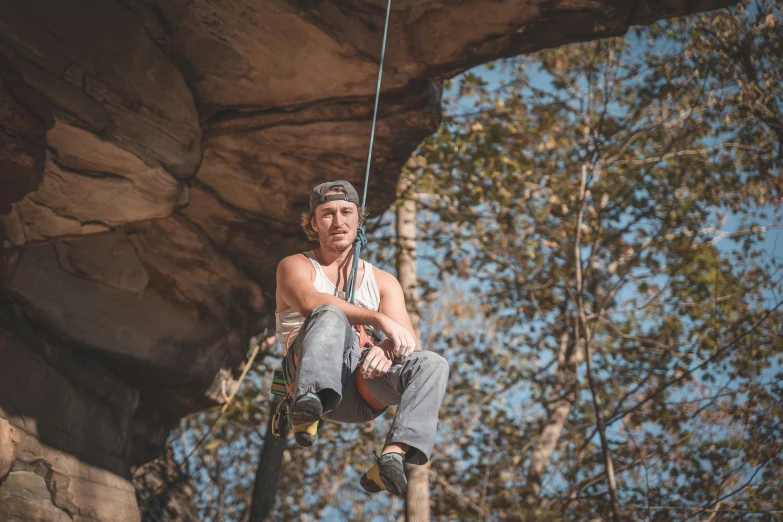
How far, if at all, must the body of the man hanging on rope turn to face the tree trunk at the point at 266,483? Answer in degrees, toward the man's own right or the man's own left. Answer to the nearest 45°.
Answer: approximately 180°

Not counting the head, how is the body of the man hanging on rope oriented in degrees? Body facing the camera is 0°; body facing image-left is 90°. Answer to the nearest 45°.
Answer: approximately 0°

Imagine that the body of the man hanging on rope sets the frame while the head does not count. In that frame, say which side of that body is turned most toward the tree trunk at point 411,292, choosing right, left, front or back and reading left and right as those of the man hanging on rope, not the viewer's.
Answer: back
